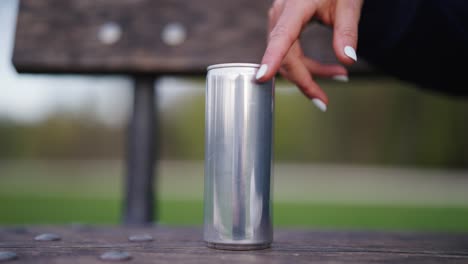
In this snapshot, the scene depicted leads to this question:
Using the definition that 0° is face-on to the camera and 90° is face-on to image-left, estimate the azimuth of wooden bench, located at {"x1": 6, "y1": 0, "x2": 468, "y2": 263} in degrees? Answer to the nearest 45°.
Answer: approximately 0°
